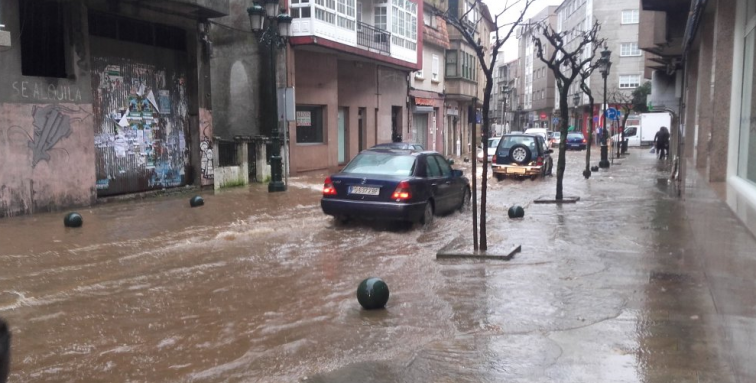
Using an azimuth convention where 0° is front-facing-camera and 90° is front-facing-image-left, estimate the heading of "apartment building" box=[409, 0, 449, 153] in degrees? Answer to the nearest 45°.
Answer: approximately 315°

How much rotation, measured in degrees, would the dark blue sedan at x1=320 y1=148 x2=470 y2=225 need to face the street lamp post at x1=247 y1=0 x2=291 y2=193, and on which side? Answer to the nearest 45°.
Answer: approximately 90° to its left

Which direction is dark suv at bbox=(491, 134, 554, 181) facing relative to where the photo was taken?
away from the camera

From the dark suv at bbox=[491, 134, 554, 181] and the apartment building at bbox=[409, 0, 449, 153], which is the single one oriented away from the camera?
the dark suv

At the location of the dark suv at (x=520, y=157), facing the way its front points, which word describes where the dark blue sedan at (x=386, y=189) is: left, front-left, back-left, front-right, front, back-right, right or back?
back

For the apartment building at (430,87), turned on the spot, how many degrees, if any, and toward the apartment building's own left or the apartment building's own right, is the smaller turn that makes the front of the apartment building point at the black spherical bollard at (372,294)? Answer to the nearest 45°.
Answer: approximately 45° to the apartment building's own right

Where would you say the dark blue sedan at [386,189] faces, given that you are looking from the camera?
facing away from the viewer and to the right of the viewer

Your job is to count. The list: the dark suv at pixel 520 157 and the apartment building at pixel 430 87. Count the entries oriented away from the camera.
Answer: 1

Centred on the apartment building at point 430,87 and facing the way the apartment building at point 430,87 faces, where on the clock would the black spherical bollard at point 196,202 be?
The black spherical bollard is roughly at 2 o'clock from the apartment building.

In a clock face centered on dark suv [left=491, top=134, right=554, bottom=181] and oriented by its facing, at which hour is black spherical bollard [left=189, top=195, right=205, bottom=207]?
The black spherical bollard is roughly at 7 o'clock from the dark suv.

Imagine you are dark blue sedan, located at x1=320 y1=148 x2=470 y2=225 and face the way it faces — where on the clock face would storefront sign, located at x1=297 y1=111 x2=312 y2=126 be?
The storefront sign is roughly at 10 o'clock from the dark blue sedan.

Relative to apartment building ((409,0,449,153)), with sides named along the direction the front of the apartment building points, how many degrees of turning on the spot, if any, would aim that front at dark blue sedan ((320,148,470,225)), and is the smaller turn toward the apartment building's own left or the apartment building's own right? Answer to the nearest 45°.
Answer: approximately 45° to the apartment building's own right

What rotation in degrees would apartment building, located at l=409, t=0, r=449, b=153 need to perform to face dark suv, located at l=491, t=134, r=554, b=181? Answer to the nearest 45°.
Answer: approximately 45° to its right

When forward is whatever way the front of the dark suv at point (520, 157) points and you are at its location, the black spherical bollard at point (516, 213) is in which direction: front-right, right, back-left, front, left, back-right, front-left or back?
back

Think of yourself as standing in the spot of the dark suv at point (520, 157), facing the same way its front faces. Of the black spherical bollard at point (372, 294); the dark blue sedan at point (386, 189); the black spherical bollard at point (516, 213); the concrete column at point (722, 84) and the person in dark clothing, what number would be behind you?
4

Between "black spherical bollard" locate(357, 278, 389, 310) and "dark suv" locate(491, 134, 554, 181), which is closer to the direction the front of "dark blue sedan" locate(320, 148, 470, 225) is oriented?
the dark suv

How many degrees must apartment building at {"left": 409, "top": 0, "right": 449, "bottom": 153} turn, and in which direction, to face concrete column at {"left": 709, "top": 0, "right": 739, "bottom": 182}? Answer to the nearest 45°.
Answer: approximately 45° to its right

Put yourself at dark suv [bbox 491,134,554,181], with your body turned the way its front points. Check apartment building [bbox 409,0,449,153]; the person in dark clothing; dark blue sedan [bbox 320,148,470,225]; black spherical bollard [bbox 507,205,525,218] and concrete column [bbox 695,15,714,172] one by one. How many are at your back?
2

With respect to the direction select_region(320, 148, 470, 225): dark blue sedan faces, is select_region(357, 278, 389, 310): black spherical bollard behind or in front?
behind
